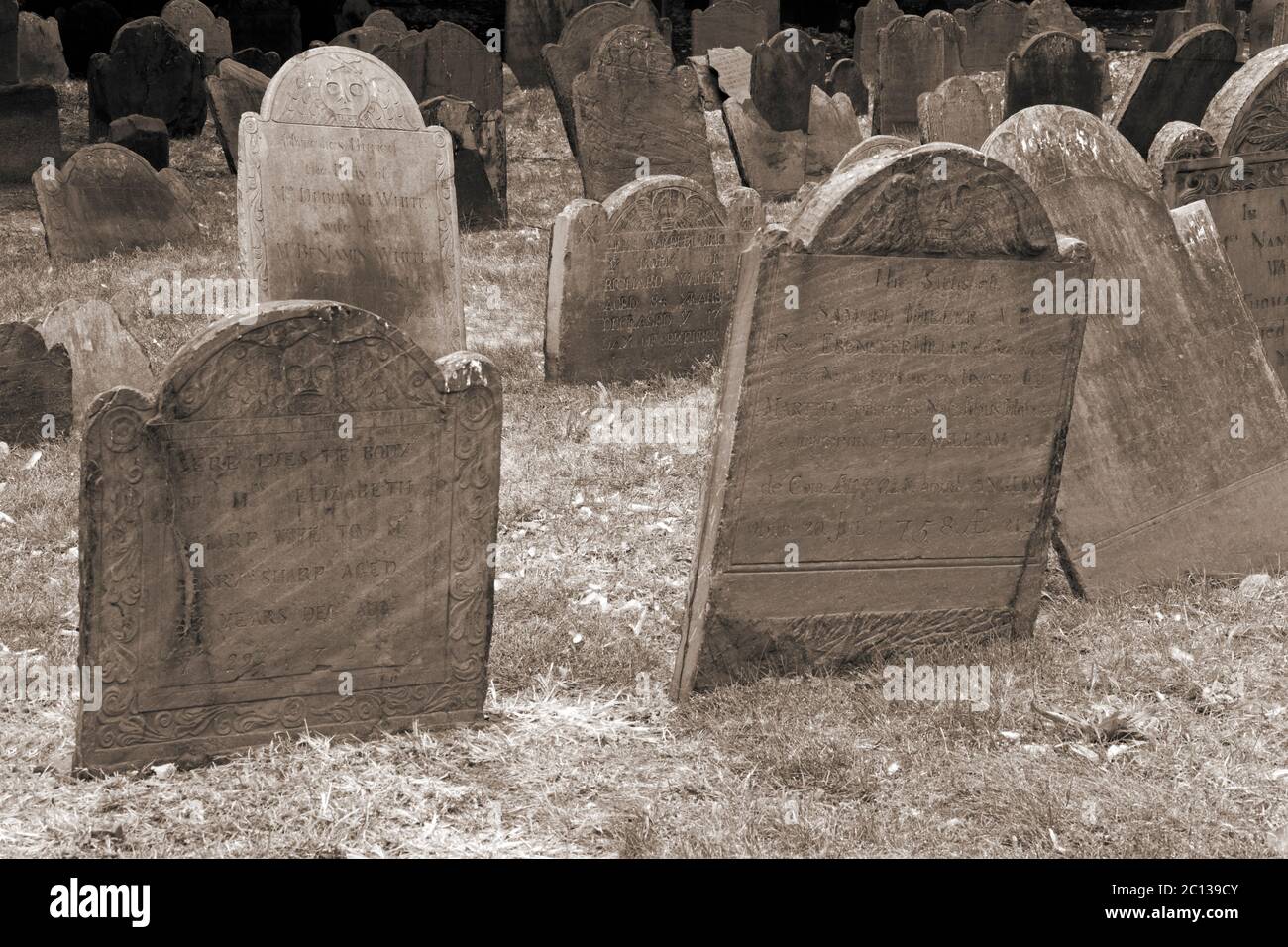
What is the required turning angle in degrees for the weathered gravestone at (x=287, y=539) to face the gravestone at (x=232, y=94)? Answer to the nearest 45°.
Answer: approximately 180°

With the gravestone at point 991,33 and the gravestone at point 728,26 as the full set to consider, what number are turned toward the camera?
2

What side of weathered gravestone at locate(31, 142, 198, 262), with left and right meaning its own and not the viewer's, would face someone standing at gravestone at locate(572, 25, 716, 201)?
left

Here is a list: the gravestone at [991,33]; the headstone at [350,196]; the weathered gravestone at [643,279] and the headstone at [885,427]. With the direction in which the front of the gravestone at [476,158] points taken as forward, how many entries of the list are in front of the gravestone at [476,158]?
3

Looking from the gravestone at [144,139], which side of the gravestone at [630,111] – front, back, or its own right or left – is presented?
right

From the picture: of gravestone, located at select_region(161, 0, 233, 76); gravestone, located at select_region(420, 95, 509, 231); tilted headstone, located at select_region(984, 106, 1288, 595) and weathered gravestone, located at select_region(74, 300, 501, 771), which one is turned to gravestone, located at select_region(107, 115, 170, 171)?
gravestone, located at select_region(161, 0, 233, 76)

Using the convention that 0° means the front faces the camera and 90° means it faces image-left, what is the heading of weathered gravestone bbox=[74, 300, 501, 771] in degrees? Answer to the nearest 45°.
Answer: approximately 0°

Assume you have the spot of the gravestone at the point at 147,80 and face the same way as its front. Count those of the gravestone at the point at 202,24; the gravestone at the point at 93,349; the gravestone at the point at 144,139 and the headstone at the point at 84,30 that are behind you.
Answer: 2
